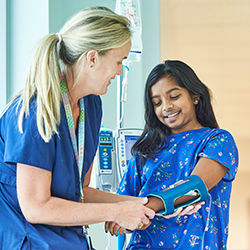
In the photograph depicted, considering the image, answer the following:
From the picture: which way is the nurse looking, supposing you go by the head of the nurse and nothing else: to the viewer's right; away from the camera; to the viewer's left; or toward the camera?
to the viewer's right

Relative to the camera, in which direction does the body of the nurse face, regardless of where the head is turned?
to the viewer's right
